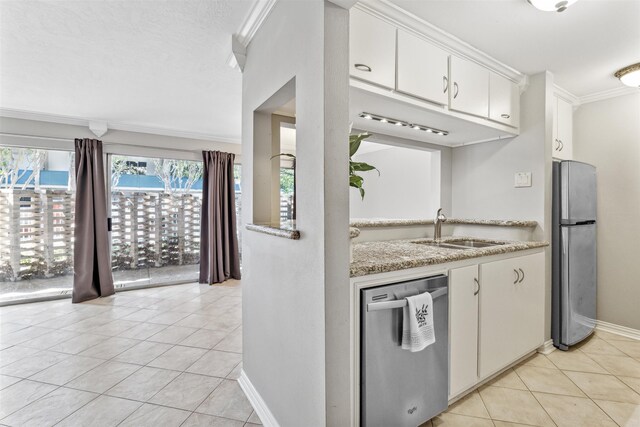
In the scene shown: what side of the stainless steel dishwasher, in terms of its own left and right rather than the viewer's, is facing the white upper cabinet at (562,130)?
left

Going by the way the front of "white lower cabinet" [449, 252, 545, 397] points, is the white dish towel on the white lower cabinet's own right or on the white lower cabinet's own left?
on the white lower cabinet's own right

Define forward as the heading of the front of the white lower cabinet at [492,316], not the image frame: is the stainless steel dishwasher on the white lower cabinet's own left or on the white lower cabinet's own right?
on the white lower cabinet's own right

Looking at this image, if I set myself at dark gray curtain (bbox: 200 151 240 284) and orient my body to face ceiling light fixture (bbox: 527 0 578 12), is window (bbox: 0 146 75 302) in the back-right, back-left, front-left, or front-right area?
back-right

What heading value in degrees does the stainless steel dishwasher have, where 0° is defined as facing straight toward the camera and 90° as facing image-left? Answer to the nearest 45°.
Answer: approximately 315°

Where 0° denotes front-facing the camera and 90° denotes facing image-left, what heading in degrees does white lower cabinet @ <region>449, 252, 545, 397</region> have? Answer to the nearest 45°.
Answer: approximately 315°

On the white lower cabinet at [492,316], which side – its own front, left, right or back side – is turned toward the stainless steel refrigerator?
left

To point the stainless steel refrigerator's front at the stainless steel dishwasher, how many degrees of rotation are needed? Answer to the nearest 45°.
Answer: approximately 45° to its right
